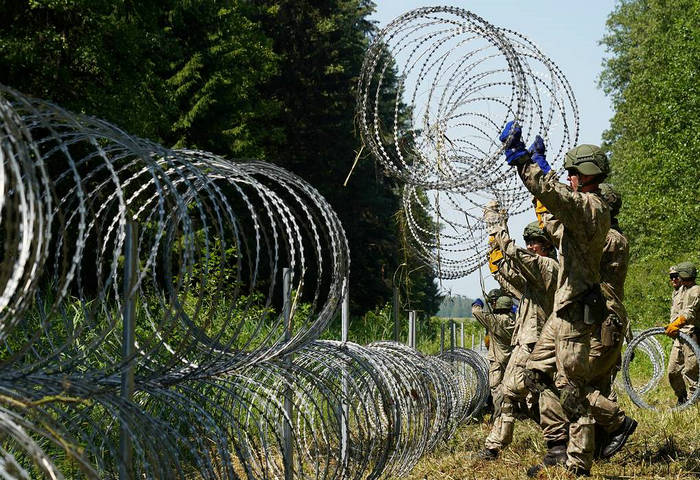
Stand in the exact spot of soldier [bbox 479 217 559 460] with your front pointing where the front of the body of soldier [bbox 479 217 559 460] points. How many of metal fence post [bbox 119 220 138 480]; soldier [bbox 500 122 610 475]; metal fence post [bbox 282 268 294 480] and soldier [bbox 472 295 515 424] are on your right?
1

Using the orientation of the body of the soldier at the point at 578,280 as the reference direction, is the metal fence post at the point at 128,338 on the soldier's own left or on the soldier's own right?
on the soldier's own left

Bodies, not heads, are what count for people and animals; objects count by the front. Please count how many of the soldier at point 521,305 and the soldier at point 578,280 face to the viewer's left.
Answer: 2

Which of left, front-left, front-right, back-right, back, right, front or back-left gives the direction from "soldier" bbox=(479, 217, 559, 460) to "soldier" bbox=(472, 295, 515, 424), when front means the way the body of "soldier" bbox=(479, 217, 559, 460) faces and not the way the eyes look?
right

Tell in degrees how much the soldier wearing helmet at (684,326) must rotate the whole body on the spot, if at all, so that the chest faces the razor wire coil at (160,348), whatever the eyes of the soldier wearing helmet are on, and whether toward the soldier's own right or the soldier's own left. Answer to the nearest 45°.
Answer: approximately 45° to the soldier's own left

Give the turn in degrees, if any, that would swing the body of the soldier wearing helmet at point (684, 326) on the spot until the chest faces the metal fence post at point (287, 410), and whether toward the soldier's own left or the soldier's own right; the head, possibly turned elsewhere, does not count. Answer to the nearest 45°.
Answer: approximately 45° to the soldier's own left

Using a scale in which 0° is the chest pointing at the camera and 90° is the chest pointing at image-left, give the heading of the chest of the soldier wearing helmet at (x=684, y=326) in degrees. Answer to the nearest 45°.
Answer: approximately 45°

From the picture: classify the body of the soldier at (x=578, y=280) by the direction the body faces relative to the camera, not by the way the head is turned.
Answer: to the viewer's left

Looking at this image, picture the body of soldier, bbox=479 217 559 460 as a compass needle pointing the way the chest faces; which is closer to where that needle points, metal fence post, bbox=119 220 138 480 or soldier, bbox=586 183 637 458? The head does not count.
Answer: the metal fence post

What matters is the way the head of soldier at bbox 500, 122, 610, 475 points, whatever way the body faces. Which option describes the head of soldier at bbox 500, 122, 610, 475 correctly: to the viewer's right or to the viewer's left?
to the viewer's left

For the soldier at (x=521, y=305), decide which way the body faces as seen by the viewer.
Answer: to the viewer's left
